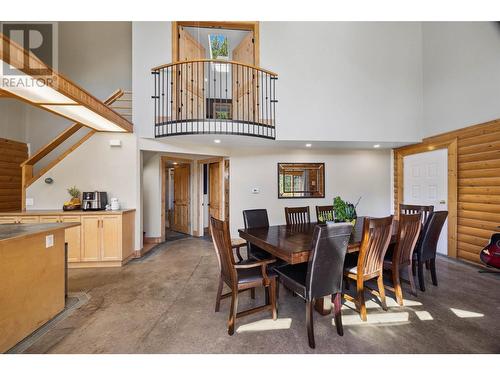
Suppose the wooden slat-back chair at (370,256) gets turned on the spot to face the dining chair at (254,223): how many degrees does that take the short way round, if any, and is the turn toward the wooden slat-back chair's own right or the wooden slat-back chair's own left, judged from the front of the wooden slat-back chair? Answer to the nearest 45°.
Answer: approximately 45° to the wooden slat-back chair's own left

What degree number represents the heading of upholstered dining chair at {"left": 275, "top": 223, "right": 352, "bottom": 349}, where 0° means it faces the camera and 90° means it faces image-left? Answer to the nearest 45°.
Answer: approximately 135°

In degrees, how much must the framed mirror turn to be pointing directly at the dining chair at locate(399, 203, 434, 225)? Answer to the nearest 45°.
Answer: approximately 45° to its left

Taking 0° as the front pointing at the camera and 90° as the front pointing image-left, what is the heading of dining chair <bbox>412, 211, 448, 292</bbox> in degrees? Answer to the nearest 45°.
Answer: approximately 135°

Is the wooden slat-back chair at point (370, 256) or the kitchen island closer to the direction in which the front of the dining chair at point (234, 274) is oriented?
the wooden slat-back chair

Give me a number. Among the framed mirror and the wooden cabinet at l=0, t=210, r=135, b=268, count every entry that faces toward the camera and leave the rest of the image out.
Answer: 2

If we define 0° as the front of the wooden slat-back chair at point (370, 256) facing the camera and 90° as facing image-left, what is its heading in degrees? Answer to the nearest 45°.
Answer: approximately 135°

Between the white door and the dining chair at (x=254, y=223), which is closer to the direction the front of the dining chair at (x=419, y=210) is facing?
the dining chair

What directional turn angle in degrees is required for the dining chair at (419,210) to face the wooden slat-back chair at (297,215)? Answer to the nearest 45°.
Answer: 0° — it already faces it

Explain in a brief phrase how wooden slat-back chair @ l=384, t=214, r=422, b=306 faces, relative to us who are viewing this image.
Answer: facing away from the viewer and to the left of the viewer

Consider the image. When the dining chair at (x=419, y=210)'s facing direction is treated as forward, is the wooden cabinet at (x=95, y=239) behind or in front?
in front

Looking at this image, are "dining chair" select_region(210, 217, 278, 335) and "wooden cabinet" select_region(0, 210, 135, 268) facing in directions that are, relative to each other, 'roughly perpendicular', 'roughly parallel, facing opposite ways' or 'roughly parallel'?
roughly perpendicular

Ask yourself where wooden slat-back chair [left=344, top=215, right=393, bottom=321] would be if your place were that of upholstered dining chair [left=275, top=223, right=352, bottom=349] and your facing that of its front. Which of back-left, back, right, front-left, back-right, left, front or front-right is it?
right

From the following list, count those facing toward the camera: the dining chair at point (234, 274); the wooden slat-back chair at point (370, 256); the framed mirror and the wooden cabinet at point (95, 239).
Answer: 2

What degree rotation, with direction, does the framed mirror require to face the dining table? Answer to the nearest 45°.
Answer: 0° — it already faces it
